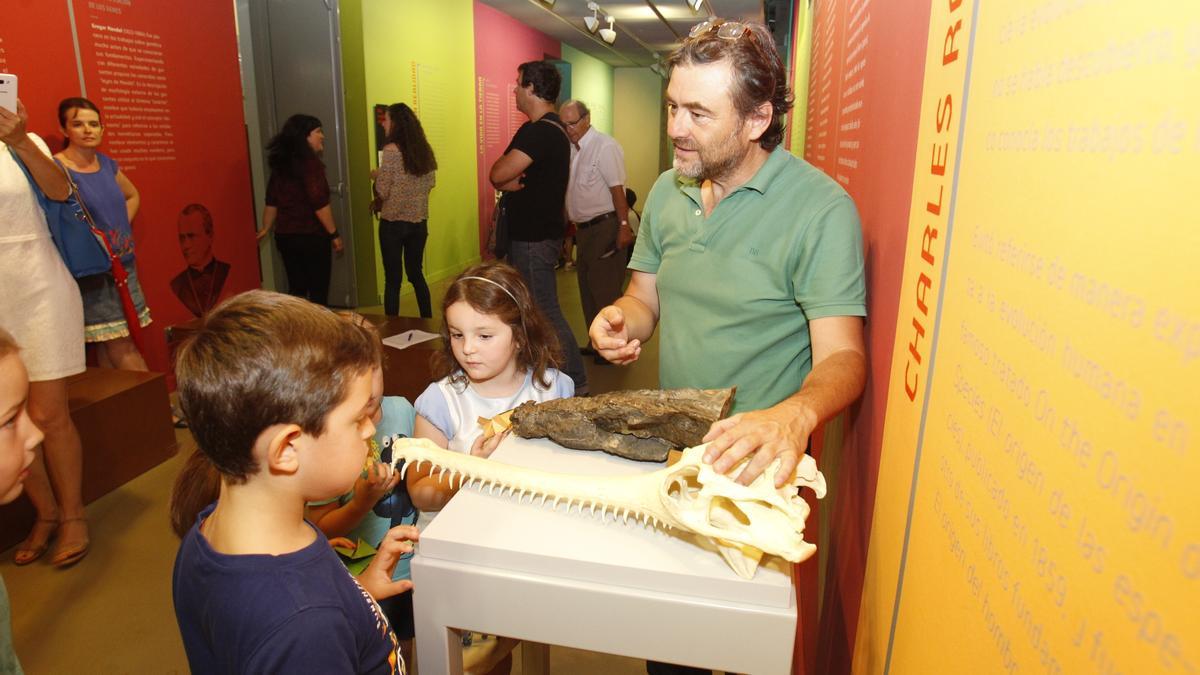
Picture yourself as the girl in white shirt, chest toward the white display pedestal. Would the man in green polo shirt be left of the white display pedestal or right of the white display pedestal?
left

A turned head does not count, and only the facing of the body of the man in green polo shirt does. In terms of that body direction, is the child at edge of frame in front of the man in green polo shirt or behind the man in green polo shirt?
in front

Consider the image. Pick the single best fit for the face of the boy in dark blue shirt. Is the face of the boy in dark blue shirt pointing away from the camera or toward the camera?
away from the camera

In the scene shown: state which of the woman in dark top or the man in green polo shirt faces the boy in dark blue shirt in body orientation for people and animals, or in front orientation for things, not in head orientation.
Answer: the man in green polo shirt

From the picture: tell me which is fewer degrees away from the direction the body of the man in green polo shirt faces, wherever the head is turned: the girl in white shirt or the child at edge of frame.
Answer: the child at edge of frame

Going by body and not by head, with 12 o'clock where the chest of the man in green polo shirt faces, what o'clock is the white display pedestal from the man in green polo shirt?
The white display pedestal is roughly at 11 o'clock from the man in green polo shirt.

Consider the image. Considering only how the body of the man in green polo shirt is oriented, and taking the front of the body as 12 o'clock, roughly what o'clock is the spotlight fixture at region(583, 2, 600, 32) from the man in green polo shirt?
The spotlight fixture is roughly at 4 o'clock from the man in green polo shirt.

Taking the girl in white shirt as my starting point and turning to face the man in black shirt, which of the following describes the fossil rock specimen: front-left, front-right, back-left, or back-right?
back-right

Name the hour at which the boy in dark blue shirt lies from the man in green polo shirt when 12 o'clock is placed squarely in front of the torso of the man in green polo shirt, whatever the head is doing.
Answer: The boy in dark blue shirt is roughly at 12 o'clock from the man in green polo shirt.

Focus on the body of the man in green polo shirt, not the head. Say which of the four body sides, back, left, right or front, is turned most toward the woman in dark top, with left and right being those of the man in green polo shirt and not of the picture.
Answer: right
